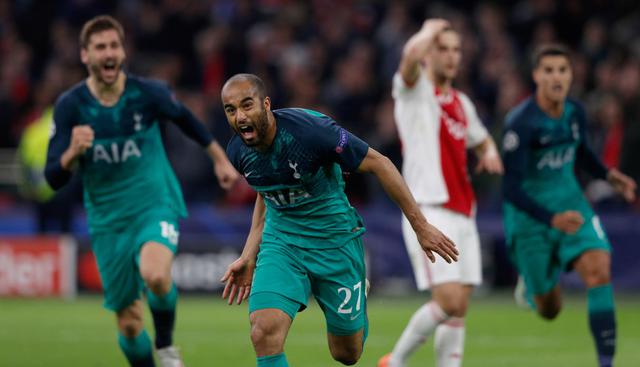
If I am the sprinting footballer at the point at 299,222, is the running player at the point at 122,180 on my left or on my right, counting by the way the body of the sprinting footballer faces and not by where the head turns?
on my right

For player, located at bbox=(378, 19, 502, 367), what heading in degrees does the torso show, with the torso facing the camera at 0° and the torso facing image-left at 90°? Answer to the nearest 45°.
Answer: approximately 315°

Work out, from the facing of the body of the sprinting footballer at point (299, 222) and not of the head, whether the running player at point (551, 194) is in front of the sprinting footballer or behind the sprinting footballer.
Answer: behind

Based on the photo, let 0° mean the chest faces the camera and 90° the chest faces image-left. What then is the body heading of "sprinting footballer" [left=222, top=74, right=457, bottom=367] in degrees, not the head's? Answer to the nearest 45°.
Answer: approximately 45°

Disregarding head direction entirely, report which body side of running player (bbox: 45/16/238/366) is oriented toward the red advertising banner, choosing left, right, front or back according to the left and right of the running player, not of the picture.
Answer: back

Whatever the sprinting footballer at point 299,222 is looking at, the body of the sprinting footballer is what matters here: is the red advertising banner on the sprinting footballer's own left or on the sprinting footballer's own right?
on the sprinting footballer's own right

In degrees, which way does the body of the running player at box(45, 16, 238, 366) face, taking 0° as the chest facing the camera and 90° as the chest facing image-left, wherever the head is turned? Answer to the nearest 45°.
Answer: approximately 0°

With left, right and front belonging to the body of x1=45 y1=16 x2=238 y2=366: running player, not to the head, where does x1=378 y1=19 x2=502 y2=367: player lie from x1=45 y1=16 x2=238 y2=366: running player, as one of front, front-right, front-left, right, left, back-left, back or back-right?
left

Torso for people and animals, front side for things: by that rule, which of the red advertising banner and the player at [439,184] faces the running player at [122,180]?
the red advertising banner
